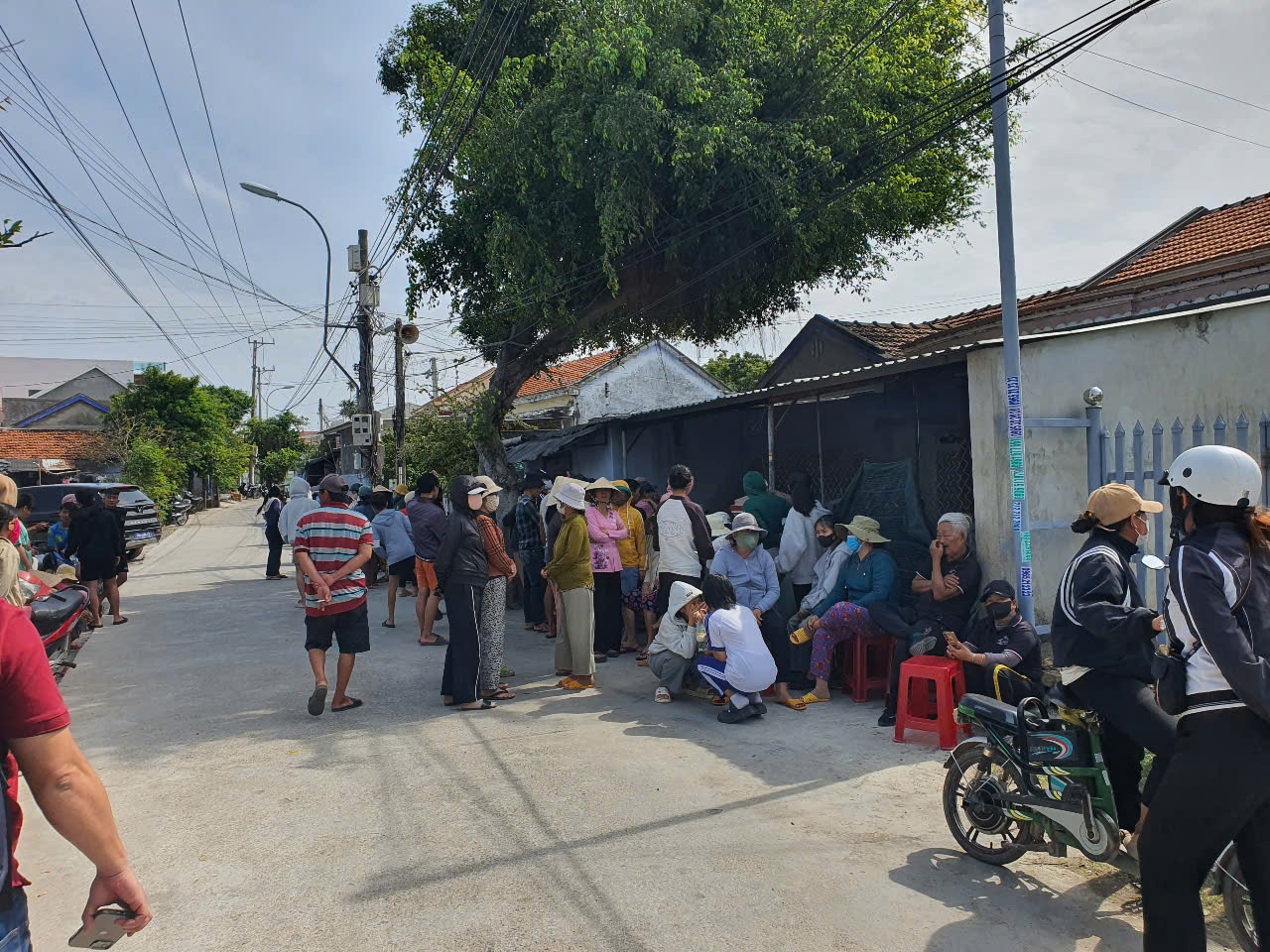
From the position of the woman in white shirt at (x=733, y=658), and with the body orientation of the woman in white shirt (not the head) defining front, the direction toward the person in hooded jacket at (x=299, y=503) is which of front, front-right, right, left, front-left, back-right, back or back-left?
front

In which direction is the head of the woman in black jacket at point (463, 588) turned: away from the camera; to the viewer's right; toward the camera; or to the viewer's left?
to the viewer's right

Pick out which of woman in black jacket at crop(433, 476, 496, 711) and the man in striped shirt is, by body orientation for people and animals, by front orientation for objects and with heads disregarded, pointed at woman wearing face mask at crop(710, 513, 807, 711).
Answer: the woman in black jacket

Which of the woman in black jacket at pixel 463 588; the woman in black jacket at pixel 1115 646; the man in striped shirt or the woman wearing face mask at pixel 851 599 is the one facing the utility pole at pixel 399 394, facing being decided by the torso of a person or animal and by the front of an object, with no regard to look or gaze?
the man in striped shirt

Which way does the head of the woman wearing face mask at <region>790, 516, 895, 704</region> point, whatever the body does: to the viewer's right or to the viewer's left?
to the viewer's left

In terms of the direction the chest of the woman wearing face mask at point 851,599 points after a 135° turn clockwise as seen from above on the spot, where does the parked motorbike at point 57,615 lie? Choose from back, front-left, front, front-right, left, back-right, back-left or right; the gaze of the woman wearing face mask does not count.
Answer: left
